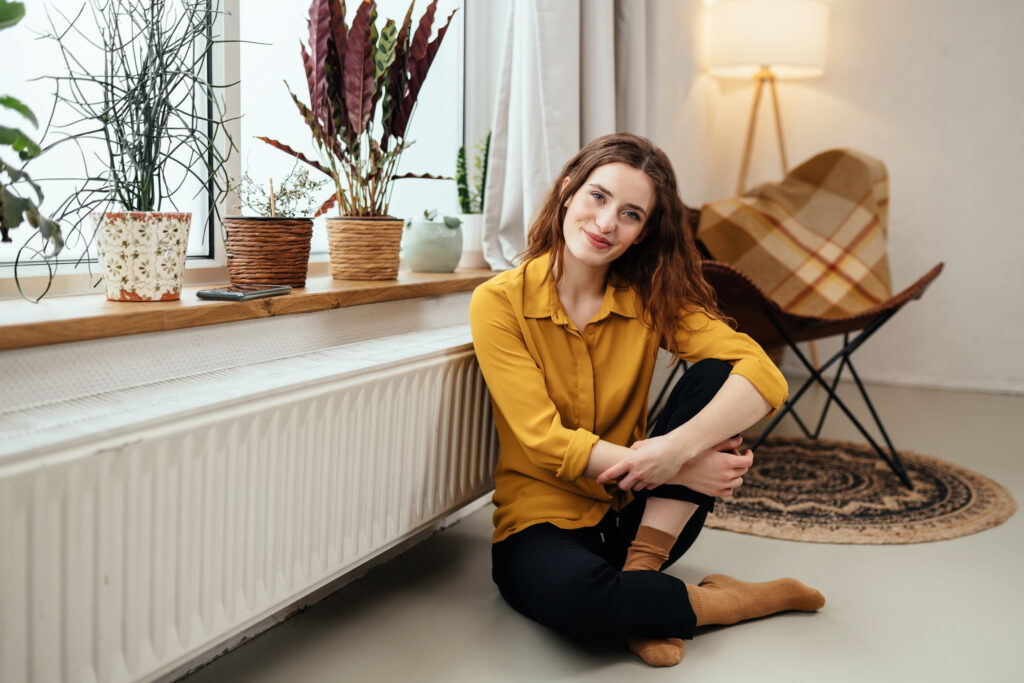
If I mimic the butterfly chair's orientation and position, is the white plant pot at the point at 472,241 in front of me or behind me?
in front

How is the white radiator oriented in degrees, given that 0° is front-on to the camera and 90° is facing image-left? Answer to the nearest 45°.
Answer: approximately 315°

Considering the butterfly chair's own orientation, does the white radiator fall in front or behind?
in front

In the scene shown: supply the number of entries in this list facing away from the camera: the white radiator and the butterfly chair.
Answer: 0

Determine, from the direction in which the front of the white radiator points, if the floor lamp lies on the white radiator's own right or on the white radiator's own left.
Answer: on the white radiator's own left
